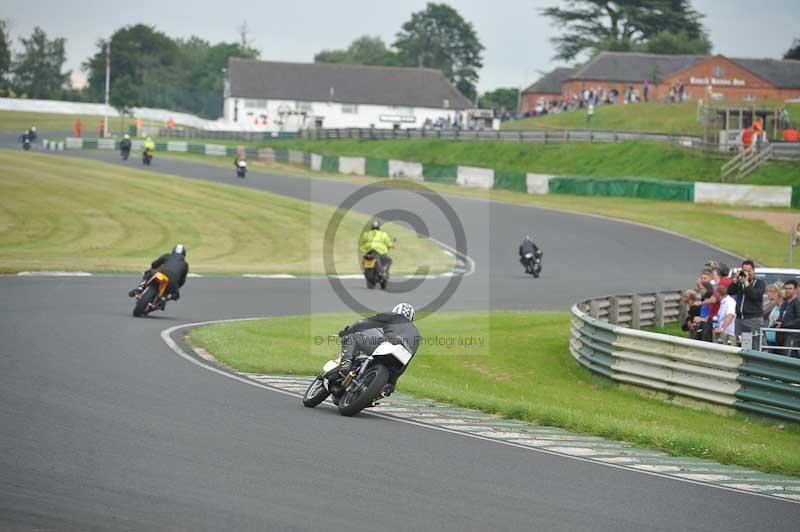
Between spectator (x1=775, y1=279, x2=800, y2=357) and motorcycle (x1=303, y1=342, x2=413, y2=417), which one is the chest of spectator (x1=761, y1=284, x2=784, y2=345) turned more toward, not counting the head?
the motorcycle

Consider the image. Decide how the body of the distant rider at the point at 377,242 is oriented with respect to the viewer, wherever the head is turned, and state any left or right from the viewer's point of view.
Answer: facing away from the viewer

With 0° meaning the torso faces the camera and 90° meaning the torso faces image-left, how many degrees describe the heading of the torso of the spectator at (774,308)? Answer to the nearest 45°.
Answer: approximately 45°

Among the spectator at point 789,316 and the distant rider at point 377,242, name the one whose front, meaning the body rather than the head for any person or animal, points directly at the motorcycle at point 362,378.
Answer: the spectator

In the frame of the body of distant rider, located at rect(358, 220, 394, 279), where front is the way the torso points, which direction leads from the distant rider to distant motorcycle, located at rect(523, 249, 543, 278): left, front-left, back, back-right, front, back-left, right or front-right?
front-right

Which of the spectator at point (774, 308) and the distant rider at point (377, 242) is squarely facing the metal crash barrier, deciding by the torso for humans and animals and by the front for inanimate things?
the spectator

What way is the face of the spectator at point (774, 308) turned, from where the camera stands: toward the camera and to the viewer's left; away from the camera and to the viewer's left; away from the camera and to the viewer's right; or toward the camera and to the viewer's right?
toward the camera and to the viewer's left

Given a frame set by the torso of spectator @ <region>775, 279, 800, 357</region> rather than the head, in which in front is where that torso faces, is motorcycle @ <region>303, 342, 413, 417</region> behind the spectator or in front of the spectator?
in front
